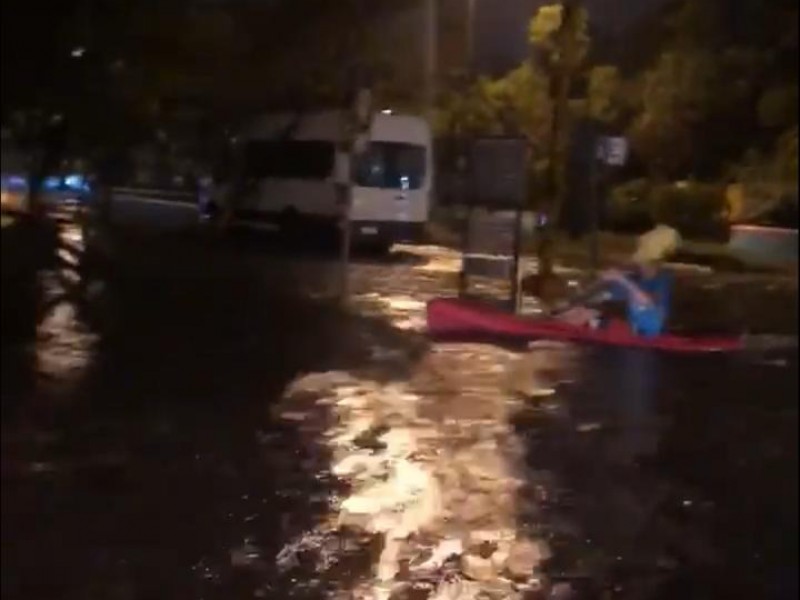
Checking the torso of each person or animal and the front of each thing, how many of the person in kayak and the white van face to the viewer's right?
0

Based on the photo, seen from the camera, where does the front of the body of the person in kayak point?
to the viewer's left
